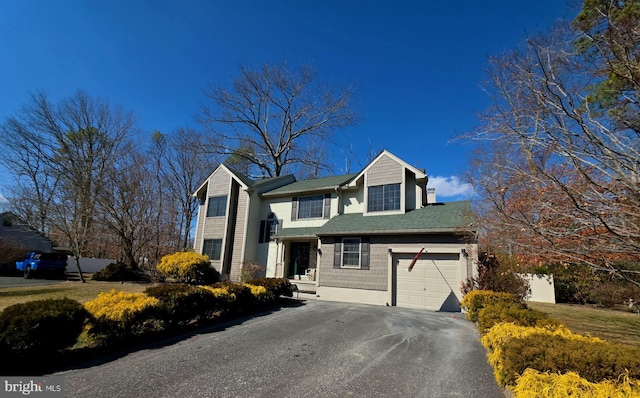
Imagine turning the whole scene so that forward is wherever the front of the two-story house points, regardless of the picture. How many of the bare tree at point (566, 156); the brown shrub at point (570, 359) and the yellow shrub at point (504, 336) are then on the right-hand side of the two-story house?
0

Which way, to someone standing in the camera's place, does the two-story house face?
facing the viewer and to the left of the viewer

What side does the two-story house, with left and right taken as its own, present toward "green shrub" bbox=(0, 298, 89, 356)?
front

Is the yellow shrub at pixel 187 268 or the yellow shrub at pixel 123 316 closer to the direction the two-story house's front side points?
the yellow shrub at pixel 123 316

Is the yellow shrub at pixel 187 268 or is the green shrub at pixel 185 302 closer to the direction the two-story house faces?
the green shrub

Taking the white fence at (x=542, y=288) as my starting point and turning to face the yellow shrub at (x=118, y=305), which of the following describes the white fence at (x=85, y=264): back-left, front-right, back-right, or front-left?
front-right

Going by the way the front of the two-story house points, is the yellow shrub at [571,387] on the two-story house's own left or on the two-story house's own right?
on the two-story house's own left

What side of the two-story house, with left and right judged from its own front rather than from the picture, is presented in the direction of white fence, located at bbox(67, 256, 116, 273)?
right

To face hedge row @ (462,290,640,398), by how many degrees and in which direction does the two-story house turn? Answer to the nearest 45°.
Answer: approximately 45° to its left
